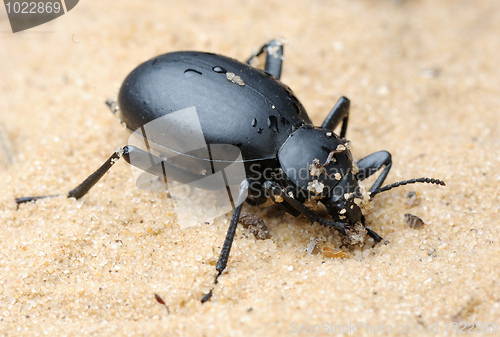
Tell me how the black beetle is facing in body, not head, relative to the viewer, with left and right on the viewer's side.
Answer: facing the viewer and to the right of the viewer
